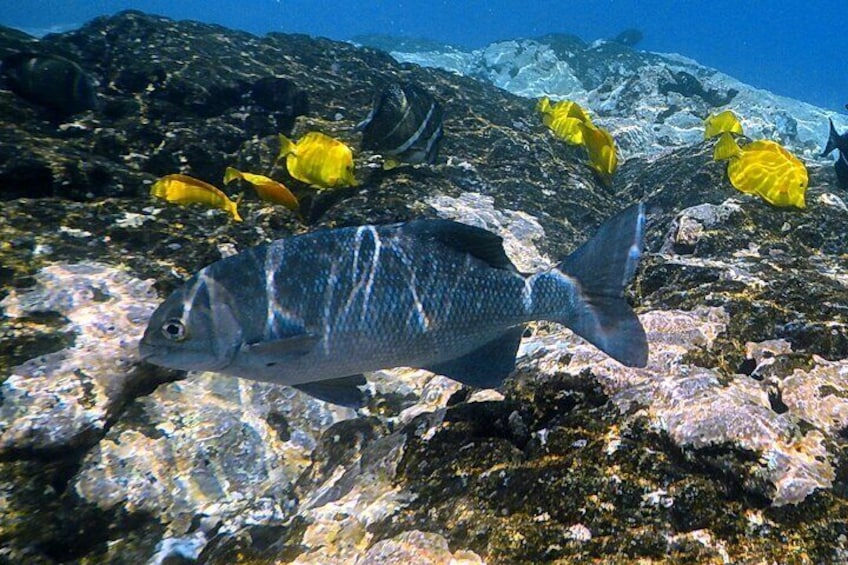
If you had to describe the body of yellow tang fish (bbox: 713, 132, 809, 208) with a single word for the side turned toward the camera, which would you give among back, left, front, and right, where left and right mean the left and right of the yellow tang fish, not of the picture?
right

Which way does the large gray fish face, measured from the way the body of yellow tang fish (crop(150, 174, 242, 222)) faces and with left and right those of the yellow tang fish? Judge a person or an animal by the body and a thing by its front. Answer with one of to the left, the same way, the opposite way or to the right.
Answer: the same way

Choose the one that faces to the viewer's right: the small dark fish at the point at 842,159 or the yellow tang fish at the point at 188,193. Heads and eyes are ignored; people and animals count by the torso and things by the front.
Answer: the small dark fish

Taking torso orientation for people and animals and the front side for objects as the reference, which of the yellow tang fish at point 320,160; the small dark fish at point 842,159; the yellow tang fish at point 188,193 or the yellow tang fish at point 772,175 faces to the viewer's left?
the yellow tang fish at point 188,193

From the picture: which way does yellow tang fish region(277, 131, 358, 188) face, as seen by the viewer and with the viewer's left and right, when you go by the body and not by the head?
facing to the right of the viewer

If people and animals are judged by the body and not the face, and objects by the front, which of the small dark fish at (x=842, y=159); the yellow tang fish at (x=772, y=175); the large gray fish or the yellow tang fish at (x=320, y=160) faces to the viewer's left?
the large gray fish

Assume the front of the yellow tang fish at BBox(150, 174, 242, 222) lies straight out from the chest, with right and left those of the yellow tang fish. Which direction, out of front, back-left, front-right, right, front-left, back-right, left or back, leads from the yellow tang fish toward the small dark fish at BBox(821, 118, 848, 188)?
back

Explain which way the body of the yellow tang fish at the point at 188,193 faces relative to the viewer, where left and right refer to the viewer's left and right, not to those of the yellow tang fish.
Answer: facing to the left of the viewer

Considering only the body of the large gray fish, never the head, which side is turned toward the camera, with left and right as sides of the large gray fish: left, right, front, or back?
left

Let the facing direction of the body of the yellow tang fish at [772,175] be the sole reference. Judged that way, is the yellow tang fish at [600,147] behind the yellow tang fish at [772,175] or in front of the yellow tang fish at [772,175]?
behind

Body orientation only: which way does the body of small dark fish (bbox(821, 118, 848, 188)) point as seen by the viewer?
to the viewer's right

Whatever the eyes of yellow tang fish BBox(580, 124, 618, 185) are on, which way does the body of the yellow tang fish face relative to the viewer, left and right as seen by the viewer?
facing the viewer and to the right of the viewer

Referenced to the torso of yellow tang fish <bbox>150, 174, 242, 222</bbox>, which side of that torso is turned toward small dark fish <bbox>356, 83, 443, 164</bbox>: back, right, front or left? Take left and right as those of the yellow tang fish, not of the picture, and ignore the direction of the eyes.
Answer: back

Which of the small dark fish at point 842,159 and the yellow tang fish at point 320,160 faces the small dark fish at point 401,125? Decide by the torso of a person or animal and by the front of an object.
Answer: the yellow tang fish

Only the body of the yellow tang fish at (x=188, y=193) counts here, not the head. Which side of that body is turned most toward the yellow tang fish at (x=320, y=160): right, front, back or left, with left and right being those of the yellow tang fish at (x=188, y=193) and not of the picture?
back
